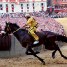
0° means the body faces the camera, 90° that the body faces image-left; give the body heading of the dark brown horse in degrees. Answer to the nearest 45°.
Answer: approximately 90°
